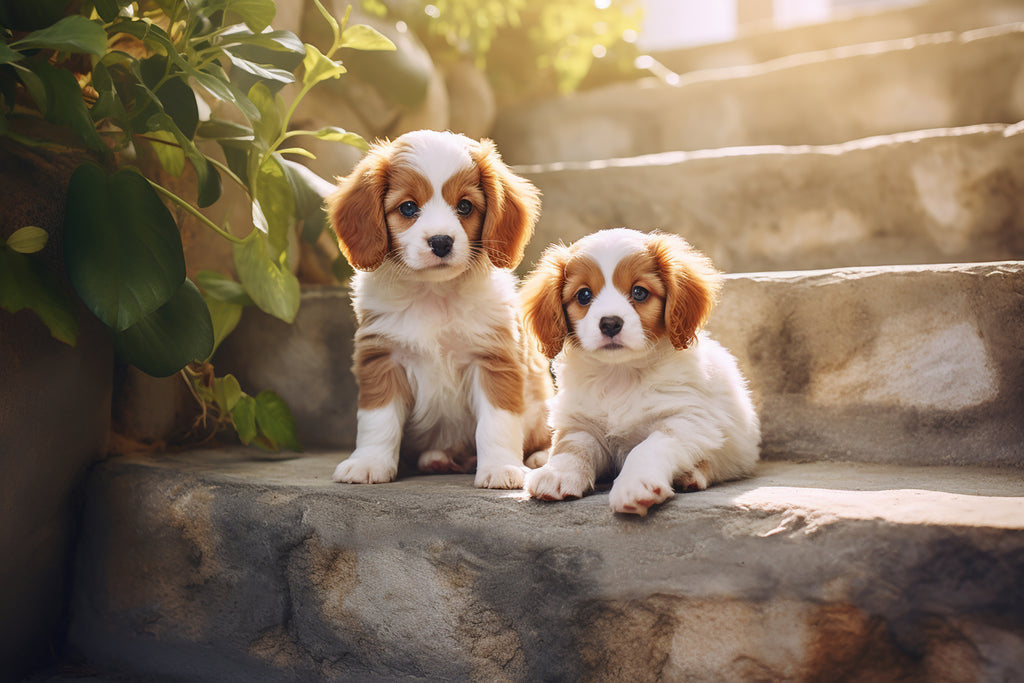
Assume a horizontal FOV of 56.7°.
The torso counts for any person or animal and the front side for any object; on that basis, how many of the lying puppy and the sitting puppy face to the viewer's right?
0

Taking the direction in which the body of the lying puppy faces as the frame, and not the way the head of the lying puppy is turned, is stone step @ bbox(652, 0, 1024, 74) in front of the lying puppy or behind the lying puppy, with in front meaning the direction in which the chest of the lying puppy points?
behind

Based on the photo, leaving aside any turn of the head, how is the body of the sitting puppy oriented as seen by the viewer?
toward the camera

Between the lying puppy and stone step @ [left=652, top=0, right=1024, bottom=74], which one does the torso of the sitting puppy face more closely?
the lying puppy

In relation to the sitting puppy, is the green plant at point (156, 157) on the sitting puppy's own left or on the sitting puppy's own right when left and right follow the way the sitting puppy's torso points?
on the sitting puppy's own right

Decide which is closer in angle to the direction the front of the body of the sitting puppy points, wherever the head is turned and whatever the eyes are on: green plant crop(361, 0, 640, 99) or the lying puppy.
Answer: the lying puppy

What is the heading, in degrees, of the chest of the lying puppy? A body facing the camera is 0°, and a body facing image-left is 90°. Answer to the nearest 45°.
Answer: approximately 45°

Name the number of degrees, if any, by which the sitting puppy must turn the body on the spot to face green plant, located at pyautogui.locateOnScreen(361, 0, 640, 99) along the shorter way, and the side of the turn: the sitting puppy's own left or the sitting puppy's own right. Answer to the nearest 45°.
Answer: approximately 180°
